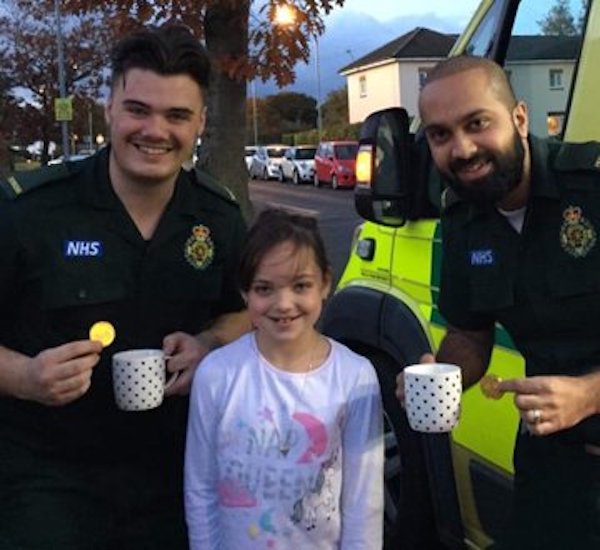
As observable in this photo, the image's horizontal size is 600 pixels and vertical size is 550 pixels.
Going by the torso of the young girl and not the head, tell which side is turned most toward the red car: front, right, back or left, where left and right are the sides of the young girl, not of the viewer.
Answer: back

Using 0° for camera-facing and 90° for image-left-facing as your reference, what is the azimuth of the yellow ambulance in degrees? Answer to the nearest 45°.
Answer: approximately 135°

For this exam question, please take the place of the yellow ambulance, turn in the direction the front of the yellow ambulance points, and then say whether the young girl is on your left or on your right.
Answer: on your left

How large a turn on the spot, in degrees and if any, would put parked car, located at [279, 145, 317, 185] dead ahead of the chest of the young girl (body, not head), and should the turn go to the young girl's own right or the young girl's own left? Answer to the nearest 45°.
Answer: approximately 180°

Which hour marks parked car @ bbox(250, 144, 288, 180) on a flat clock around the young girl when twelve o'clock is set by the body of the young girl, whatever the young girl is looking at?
The parked car is roughly at 6 o'clock from the young girl.

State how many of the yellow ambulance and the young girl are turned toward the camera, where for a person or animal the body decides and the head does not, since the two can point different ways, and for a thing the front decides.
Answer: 1

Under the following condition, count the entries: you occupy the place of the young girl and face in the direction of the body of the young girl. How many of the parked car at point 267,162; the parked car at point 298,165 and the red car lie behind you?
3
